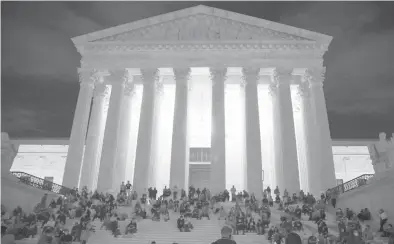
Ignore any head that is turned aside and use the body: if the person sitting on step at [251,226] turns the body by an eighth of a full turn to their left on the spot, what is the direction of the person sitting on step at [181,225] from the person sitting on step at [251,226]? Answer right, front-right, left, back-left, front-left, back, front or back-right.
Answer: back-right

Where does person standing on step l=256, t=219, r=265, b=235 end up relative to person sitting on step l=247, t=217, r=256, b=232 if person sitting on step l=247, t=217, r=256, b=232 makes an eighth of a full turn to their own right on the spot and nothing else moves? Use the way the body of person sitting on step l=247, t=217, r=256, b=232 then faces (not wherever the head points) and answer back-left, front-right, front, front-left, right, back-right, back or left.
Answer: left

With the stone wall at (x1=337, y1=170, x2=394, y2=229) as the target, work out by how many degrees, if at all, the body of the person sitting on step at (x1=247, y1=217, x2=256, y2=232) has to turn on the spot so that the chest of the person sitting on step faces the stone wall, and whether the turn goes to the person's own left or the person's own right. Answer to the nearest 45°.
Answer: approximately 90° to the person's own left

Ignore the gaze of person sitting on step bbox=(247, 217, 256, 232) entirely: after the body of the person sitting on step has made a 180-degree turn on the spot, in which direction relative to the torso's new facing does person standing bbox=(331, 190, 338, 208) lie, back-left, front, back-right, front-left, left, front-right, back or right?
front-right

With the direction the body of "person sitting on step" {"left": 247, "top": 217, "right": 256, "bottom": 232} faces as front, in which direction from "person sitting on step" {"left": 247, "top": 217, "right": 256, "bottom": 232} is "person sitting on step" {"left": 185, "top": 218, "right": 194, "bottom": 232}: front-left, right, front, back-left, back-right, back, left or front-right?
right

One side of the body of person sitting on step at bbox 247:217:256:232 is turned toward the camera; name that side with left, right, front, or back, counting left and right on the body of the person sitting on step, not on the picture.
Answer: front

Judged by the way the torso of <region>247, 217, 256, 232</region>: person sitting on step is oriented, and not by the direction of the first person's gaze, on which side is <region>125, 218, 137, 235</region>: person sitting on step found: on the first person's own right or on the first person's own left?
on the first person's own right

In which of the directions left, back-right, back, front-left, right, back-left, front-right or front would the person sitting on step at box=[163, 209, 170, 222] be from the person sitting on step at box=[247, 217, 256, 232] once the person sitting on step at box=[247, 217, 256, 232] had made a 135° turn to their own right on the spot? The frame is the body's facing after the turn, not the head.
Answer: front-left

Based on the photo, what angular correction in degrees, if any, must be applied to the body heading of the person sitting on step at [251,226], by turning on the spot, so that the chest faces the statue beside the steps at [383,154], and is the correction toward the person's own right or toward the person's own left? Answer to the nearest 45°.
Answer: approximately 90° to the person's own left

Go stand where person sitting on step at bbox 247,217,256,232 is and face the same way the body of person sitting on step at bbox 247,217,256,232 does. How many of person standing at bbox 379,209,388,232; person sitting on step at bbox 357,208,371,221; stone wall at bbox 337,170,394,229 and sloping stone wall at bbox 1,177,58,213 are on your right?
1

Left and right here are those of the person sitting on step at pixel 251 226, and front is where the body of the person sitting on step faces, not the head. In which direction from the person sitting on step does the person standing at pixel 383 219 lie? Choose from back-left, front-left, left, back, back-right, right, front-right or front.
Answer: left
